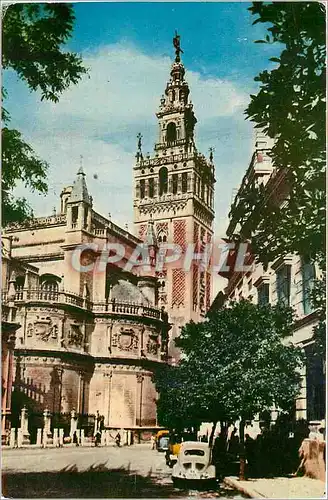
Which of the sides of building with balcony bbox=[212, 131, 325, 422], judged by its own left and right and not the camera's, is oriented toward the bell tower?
right

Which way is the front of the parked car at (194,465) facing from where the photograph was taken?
facing away from the viewer

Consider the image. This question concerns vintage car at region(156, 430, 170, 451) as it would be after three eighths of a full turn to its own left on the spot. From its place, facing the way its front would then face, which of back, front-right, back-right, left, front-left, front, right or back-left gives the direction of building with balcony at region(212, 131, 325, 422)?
right

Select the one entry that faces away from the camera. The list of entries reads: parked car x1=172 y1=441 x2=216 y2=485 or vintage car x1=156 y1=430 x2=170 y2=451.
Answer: the parked car

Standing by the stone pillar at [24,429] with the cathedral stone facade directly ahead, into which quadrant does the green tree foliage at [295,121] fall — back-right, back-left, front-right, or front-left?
back-right

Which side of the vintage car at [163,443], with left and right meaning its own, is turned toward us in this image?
front

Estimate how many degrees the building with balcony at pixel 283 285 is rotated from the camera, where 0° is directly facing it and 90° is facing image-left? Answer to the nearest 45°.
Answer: approximately 45°

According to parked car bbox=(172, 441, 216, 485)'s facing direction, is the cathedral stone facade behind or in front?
in front
